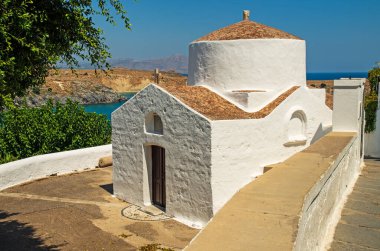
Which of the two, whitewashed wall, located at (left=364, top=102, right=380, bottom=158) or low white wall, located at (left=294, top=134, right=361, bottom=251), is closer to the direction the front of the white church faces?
the low white wall

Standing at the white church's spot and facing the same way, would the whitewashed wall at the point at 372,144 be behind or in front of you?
behind

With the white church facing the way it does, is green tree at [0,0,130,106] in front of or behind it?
in front

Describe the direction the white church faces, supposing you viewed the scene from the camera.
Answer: facing the viewer and to the left of the viewer

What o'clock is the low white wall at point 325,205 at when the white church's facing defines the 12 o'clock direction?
The low white wall is roughly at 10 o'clock from the white church.

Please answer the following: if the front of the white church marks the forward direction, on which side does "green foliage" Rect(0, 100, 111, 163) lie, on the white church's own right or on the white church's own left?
on the white church's own right

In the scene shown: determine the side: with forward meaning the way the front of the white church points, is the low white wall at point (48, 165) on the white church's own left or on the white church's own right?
on the white church's own right
